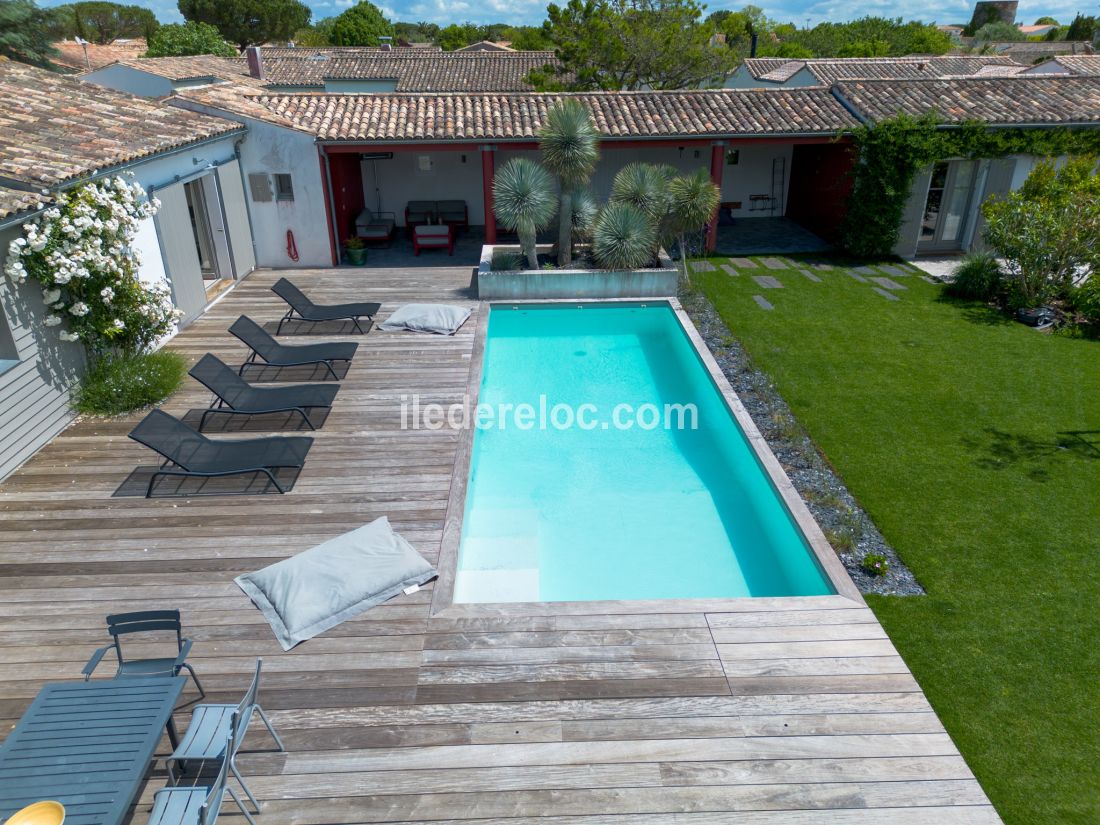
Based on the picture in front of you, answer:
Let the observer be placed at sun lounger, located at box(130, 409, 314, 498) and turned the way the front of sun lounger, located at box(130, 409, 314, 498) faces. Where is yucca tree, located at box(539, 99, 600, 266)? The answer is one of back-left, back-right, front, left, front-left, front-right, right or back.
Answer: front-left

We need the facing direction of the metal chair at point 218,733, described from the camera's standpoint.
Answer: facing away from the viewer and to the left of the viewer

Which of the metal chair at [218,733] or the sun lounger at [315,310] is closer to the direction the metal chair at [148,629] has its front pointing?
the metal chair

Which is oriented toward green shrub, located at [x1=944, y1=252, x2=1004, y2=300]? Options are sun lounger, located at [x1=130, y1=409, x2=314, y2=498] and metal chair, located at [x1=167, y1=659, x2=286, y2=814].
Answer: the sun lounger

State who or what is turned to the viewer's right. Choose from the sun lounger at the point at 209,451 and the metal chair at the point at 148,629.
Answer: the sun lounger

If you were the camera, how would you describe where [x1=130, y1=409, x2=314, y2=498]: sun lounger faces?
facing to the right of the viewer

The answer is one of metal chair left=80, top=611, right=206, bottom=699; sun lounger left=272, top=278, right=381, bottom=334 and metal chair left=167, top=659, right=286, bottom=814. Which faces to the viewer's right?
the sun lounger

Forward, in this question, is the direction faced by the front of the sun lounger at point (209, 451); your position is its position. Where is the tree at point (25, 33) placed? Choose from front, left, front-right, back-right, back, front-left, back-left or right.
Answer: left

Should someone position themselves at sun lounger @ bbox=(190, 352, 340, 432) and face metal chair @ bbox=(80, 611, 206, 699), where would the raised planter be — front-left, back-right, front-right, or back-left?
back-left

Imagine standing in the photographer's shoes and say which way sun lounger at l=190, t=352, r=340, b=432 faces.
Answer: facing to the right of the viewer

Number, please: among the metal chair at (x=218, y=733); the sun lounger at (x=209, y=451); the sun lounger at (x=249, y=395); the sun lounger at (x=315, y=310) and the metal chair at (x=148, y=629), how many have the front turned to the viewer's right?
3

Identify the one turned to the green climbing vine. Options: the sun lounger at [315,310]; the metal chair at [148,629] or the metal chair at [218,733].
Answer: the sun lounger

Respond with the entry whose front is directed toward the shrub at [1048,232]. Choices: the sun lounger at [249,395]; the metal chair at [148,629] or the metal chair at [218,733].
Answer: the sun lounger

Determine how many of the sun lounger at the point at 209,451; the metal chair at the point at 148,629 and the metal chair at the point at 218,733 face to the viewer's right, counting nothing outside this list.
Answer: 1

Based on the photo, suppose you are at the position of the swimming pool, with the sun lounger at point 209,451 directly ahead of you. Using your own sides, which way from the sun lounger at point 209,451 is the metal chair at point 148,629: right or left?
left

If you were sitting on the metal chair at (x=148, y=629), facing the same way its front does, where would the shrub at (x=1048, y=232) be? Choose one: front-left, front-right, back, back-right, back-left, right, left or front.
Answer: back-left

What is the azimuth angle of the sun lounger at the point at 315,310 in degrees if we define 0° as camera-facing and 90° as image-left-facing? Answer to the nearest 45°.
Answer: approximately 270°

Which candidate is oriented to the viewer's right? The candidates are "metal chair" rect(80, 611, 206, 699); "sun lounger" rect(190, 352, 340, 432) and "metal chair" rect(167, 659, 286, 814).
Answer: the sun lounger

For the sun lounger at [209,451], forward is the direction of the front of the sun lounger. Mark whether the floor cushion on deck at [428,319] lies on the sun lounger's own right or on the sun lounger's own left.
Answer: on the sun lounger's own left
